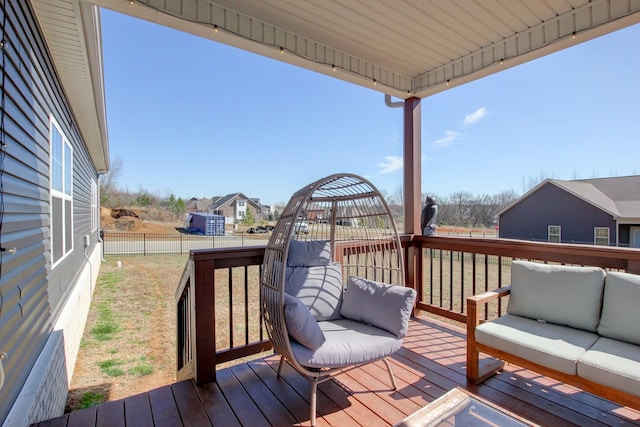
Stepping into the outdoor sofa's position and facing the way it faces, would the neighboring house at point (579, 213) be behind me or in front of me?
behind

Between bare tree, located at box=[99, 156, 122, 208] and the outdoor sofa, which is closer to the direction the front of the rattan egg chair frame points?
the outdoor sofa

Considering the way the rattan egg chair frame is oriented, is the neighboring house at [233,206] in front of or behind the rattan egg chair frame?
behind

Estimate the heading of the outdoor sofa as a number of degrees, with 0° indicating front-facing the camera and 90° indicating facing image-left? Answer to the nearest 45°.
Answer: approximately 45°

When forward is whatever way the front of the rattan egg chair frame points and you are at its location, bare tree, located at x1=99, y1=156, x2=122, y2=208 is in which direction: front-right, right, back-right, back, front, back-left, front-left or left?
back

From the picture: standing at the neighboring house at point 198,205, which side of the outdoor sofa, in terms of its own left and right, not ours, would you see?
right

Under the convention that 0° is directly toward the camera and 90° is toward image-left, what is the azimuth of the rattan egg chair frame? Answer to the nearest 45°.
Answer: approximately 315°
